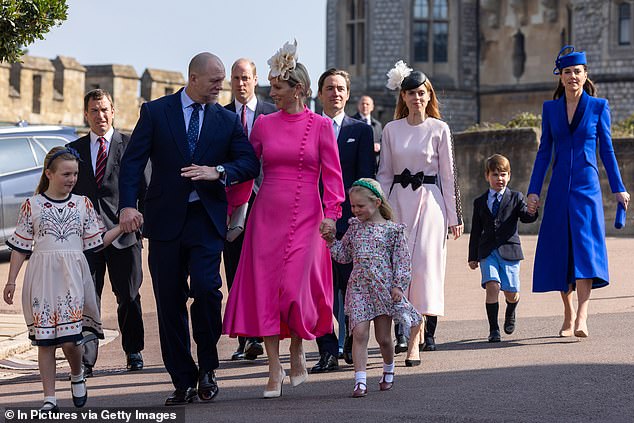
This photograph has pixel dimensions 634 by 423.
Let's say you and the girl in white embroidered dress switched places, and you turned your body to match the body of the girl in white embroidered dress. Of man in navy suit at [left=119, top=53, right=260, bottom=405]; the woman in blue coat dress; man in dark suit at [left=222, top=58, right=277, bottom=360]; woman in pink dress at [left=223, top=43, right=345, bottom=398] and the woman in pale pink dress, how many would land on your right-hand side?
0

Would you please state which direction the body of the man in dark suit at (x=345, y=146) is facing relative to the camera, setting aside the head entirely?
toward the camera

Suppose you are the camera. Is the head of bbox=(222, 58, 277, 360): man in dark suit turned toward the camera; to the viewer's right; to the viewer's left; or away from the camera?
toward the camera

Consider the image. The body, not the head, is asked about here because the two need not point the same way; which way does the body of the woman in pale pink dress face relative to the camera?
toward the camera

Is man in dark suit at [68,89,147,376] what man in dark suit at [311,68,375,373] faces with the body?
no

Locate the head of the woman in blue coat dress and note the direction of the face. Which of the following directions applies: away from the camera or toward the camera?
toward the camera

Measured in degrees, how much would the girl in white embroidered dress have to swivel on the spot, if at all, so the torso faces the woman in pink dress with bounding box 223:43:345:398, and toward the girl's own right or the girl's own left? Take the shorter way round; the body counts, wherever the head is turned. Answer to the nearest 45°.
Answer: approximately 90° to the girl's own left

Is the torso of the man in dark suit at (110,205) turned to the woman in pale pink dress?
no

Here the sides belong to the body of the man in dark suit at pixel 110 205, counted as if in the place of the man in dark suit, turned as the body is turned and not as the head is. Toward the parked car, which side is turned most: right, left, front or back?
back

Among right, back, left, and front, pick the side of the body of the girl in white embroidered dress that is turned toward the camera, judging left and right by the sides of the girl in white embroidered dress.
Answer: front

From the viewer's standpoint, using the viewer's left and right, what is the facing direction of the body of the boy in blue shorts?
facing the viewer

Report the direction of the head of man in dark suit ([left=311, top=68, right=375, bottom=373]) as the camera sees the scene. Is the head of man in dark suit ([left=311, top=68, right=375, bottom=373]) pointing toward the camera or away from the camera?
toward the camera

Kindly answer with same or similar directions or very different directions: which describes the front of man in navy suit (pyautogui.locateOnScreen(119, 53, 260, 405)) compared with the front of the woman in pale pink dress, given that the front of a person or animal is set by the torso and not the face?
same or similar directions

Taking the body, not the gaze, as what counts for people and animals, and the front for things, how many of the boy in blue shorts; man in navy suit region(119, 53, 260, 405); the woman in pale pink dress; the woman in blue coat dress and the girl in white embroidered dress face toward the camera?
5

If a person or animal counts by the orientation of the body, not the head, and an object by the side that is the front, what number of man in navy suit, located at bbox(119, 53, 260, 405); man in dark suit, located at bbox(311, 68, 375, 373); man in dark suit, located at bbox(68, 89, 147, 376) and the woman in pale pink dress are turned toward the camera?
4
